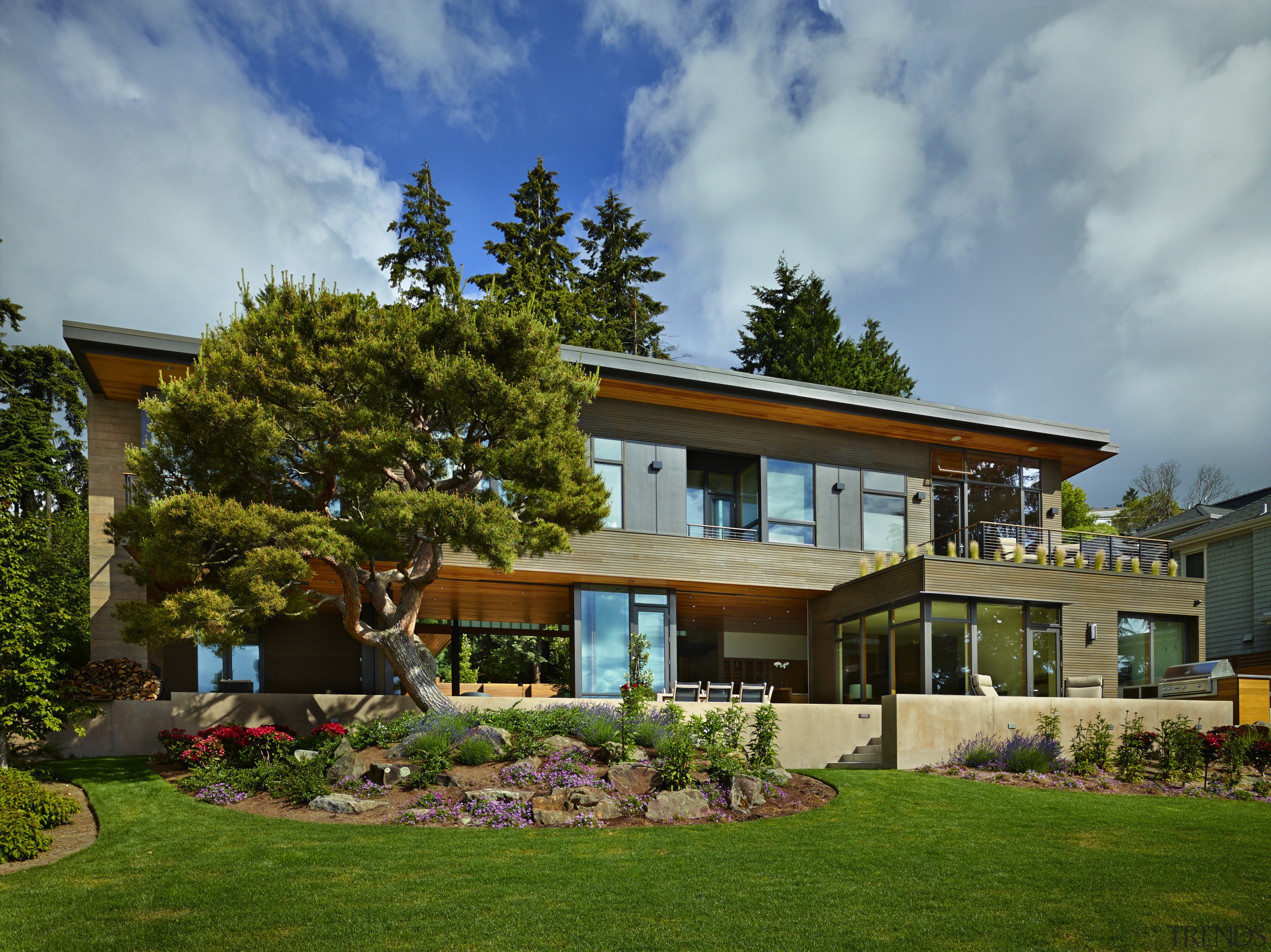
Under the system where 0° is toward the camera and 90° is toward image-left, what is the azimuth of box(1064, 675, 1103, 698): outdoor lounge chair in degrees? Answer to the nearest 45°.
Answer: approximately 0°

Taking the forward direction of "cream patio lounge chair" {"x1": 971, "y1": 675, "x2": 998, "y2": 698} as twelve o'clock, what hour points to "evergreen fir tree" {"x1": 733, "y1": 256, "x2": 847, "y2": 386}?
The evergreen fir tree is roughly at 7 o'clock from the cream patio lounge chair.

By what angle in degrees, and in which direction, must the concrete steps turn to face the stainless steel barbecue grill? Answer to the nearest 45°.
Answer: approximately 135° to its left

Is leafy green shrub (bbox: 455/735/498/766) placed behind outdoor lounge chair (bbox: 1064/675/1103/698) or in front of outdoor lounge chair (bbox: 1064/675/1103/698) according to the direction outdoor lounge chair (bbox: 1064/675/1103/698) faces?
in front

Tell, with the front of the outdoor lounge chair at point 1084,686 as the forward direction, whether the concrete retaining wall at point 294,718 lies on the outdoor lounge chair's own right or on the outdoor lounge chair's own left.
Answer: on the outdoor lounge chair's own right

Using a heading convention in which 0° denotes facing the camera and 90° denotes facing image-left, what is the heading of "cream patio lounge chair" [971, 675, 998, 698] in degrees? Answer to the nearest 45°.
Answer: approximately 315°

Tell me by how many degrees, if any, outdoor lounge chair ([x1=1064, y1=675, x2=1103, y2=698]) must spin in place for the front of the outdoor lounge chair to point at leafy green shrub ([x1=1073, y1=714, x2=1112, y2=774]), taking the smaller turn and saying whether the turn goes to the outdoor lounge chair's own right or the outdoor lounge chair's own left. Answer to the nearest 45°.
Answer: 0° — it already faces it

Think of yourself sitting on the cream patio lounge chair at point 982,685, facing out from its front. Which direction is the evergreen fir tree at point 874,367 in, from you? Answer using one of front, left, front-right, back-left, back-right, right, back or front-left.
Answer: back-left
